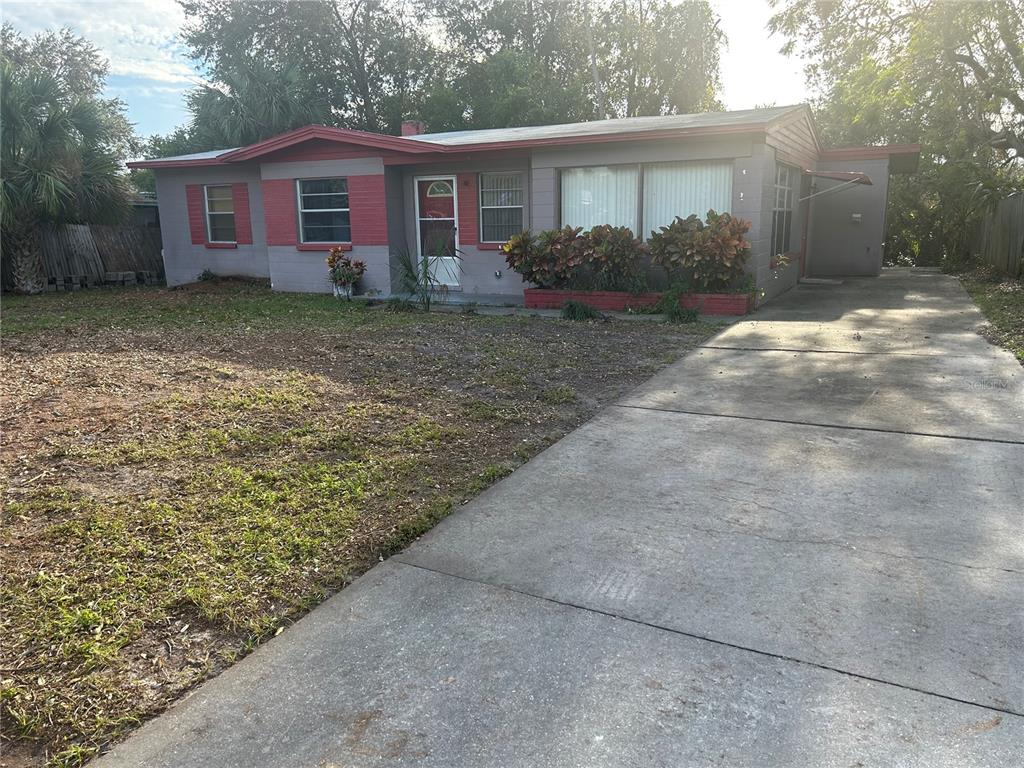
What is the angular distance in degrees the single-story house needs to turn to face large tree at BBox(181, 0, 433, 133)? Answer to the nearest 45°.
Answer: approximately 135° to its right

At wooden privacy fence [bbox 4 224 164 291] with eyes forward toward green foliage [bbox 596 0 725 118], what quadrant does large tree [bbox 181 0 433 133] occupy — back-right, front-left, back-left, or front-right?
front-left

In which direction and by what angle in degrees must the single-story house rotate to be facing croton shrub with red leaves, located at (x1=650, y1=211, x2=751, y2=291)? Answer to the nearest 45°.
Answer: approximately 90° to its left

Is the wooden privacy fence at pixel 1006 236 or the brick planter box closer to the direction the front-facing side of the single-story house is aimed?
the brick planter box

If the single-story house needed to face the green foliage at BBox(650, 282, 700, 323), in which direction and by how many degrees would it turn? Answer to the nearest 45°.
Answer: approximately 90° to its left

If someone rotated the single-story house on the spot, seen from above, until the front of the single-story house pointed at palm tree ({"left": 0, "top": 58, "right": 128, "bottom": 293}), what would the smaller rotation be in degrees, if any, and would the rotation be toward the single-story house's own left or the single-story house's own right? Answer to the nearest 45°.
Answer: approximately 45° to the single-story house's own right

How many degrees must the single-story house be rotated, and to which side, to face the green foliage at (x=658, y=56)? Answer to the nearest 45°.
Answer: approximately 135° to its right

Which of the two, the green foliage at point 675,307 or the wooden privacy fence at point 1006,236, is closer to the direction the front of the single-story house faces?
the green foliage

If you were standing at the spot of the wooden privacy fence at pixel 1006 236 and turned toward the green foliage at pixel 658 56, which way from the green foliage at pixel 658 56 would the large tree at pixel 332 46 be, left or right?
left
